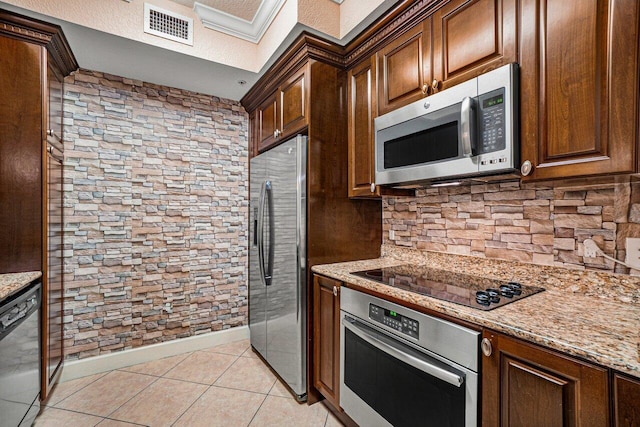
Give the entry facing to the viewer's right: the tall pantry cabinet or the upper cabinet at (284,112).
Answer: the tall pantry cabinet

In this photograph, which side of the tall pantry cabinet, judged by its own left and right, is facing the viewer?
right

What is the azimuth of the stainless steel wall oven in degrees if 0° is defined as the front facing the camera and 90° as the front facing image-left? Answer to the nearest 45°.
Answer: approximately 45°

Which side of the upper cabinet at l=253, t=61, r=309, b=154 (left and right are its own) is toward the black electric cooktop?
left

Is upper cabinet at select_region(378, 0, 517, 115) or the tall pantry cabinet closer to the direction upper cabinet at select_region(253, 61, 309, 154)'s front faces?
the tall pantry cabinet

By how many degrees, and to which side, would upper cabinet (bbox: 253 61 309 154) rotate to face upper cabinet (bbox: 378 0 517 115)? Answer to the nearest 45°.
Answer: approximately 90° to its left
